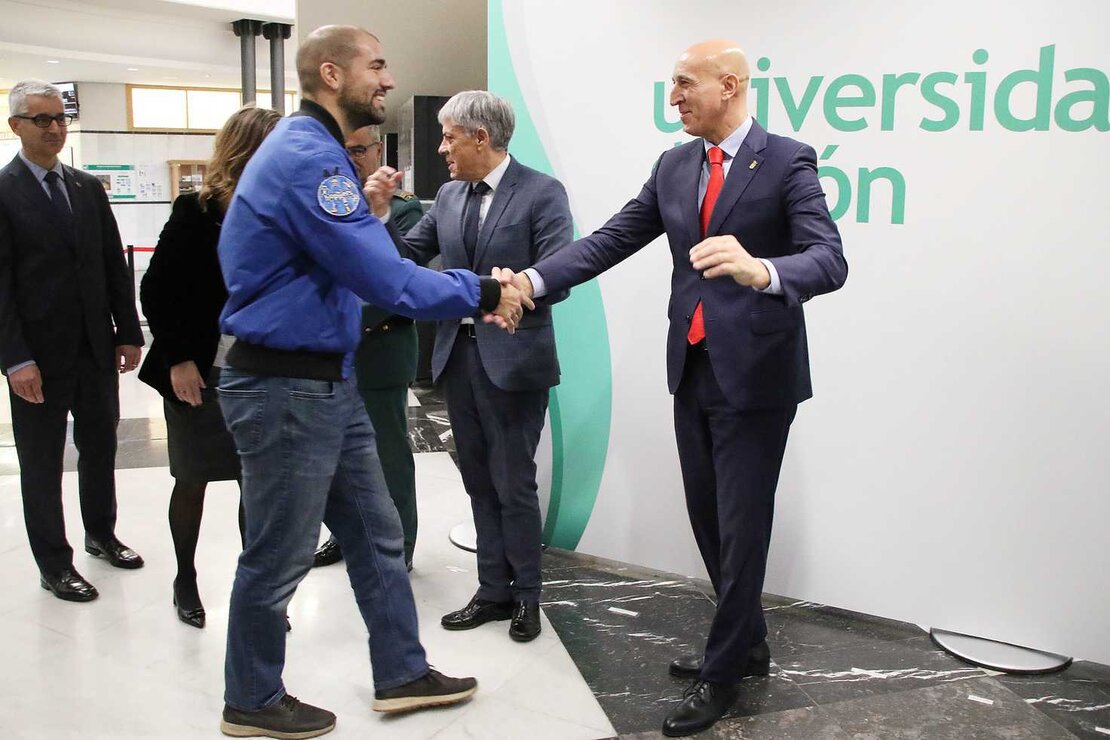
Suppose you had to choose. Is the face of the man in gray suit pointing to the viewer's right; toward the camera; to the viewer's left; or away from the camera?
to the viewer's left

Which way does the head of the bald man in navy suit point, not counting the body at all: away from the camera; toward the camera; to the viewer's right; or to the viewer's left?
to the viewer's left

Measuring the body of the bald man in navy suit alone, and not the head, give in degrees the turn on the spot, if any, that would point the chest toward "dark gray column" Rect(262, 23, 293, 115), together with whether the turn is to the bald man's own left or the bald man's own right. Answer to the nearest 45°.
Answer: approximately 90° to the bald man's own right

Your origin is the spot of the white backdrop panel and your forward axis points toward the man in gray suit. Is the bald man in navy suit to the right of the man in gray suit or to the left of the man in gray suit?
left
